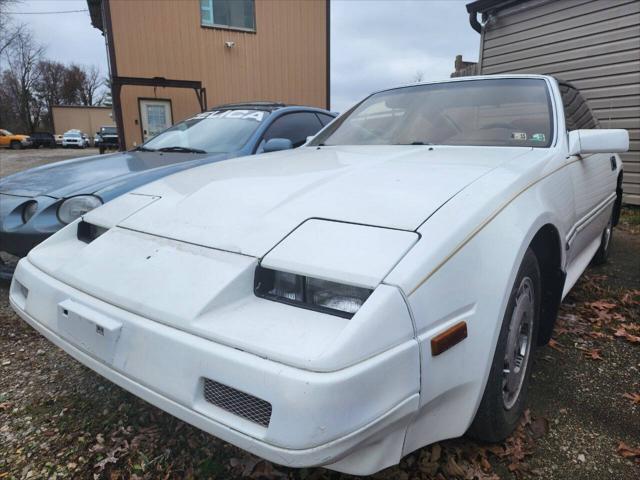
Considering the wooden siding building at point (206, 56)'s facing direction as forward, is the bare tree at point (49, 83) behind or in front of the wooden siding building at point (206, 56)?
behind

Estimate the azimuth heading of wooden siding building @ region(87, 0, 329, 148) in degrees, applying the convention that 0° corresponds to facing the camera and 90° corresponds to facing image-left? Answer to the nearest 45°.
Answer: approximately 0°

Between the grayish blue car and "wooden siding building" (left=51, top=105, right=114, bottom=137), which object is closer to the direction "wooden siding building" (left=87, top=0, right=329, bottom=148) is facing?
the grayish blue car

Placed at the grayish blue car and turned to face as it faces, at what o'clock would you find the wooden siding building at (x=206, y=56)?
The wooden siding building is roughly at 5 o'clock from the grayish blue car.

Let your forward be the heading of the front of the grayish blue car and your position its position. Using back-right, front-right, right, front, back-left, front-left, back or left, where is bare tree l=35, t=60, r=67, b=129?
back-right

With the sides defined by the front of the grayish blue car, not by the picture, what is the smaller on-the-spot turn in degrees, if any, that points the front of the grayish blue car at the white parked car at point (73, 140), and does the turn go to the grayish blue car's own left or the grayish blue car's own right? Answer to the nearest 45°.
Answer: approximately 135° to the grayish blue car's own right

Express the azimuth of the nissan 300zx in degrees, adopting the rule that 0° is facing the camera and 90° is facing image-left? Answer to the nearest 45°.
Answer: approximately 45°

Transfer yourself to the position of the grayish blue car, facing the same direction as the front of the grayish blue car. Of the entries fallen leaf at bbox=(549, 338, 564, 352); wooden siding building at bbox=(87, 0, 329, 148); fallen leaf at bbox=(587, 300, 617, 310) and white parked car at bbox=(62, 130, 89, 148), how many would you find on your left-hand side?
2

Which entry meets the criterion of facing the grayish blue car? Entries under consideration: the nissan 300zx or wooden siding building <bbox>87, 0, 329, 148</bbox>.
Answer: the wooden siding building

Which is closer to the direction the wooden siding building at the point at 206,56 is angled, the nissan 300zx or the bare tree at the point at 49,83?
the nissan 300zx

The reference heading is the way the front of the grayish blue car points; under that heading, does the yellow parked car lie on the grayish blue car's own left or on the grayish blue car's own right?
on the grayish blue car's own right

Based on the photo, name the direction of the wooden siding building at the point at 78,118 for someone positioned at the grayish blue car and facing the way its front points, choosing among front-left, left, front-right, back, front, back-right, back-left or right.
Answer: back-right
